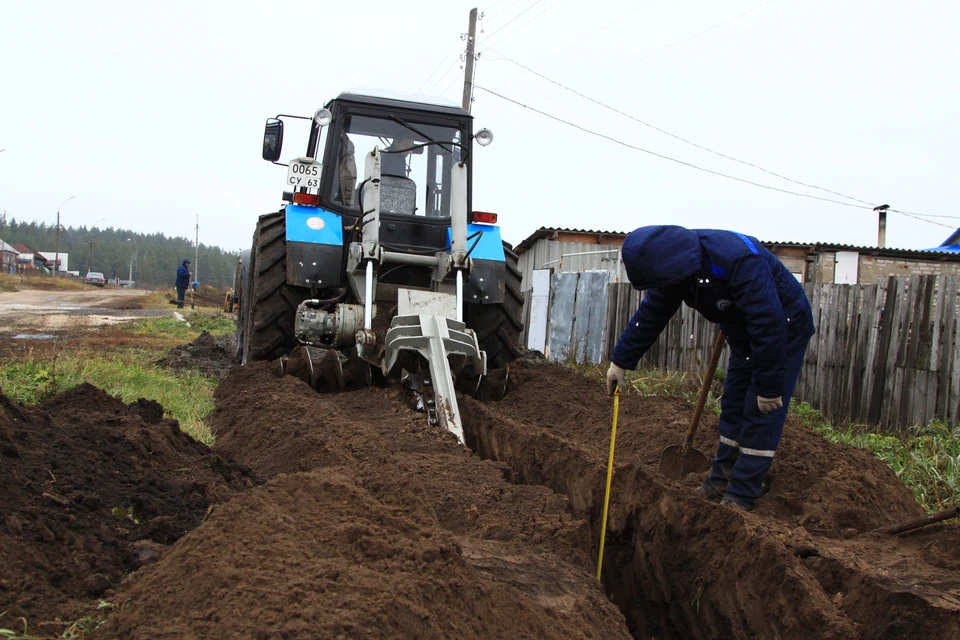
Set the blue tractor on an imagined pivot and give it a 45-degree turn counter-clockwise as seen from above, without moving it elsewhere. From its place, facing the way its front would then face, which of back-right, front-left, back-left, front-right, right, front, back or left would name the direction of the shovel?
back

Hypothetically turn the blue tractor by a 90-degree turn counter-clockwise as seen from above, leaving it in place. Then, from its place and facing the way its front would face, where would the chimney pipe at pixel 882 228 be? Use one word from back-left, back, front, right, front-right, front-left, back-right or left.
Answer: back-right

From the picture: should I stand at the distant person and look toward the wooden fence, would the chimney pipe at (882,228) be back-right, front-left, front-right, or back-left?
front-left

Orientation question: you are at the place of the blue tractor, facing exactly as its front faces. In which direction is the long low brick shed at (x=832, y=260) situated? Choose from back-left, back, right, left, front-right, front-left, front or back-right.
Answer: front-right

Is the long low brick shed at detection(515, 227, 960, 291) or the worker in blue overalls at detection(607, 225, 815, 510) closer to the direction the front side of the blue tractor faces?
the long low brick shed

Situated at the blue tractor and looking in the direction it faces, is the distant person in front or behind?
in front

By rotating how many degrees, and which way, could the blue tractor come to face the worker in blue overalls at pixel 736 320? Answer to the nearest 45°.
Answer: approximately 135° to its right

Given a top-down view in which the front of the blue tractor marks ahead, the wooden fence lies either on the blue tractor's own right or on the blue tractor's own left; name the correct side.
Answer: on the blue tractor's own right

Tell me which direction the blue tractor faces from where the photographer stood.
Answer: facing away from the viewer

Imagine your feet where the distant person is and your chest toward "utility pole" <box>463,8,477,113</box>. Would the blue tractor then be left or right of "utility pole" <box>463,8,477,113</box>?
right

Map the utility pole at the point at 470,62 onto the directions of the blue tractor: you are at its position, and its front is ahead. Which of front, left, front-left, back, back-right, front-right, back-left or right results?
front

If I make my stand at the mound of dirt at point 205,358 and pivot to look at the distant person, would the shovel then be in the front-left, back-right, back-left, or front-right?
back-right
